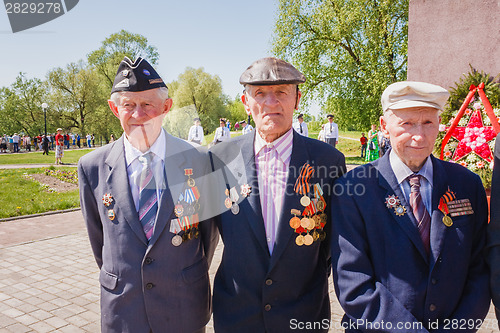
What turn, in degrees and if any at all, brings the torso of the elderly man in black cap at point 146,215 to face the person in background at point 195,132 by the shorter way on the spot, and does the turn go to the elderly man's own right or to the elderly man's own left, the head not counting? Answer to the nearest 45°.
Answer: approximately 180°

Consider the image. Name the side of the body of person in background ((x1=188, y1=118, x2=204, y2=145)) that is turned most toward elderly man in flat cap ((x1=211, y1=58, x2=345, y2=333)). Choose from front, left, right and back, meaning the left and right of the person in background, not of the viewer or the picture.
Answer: front

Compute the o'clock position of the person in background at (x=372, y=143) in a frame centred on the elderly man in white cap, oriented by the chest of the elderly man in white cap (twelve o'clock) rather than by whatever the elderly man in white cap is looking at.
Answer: The person in background is roughly at 6 o'clock from the elderly man in white cap.

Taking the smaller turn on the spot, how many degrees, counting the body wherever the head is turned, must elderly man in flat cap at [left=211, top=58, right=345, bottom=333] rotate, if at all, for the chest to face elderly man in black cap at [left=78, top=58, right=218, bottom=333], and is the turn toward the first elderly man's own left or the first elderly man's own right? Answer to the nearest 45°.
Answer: approximately 90° to the first elderly man's own right

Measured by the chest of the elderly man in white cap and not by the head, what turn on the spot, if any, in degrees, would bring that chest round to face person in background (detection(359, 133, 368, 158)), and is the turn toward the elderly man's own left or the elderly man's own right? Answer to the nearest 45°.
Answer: approximately 180°

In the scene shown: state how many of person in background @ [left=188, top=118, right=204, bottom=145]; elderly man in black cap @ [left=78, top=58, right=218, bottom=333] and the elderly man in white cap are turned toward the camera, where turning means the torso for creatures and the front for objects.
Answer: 3

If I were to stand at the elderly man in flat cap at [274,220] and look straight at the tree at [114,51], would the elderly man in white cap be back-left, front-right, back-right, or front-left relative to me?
back-right

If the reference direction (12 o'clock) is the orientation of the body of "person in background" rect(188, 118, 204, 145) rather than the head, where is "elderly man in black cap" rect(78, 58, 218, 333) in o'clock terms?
The elderly man in black cap is roughly at 12 o'clock from the person in background.

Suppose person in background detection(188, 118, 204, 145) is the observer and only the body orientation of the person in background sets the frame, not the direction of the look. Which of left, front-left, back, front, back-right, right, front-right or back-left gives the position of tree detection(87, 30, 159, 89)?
back

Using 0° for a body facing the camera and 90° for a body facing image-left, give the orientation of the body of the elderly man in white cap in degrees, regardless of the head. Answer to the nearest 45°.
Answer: approximately 0°
